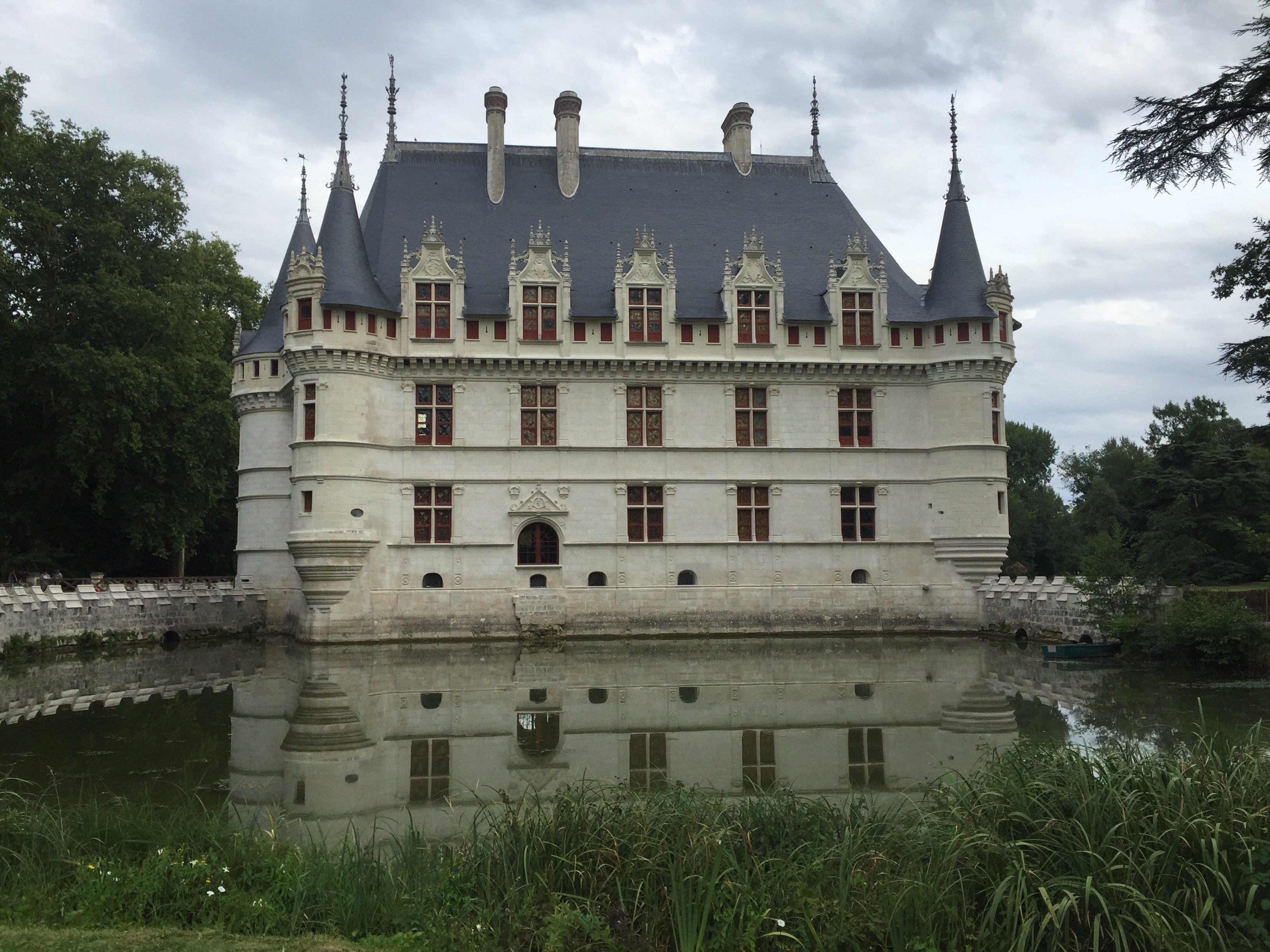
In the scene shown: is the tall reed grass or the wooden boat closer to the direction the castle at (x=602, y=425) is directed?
the tall reed grass

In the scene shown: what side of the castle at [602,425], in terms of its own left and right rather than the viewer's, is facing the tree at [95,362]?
right

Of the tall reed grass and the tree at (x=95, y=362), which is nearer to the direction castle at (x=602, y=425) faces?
the tall reed grass

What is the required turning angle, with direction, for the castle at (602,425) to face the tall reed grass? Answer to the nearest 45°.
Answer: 0° — it already faces it

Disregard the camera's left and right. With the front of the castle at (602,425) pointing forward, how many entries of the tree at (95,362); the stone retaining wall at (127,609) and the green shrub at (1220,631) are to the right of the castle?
2

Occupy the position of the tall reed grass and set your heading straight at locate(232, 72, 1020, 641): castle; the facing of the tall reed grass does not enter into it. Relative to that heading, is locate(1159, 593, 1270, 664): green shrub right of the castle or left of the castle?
right

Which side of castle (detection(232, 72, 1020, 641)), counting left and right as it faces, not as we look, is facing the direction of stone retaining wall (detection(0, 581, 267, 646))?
right

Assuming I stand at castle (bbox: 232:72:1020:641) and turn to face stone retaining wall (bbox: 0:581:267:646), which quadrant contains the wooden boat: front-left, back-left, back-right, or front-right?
back-left

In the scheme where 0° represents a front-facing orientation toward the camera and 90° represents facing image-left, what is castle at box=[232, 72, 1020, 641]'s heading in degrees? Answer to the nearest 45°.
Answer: approximately 0°
